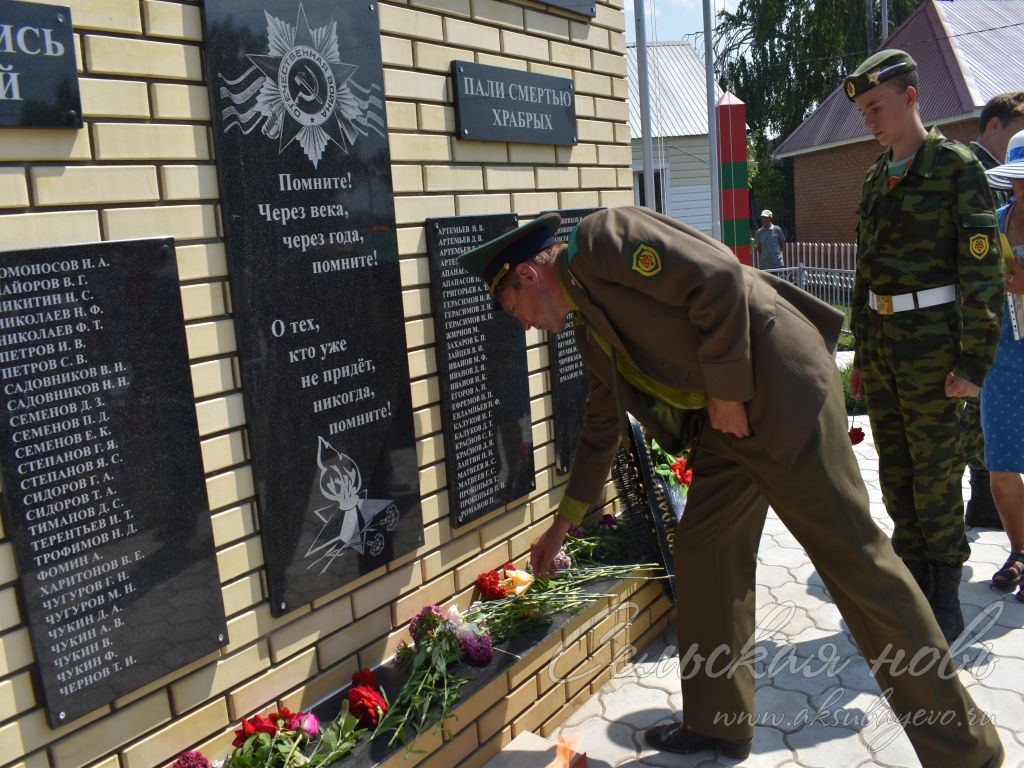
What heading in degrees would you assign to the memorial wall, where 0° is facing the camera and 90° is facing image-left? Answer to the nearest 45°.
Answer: approximately 315°

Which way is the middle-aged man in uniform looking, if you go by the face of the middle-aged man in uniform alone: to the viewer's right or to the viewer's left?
to the viewer's left

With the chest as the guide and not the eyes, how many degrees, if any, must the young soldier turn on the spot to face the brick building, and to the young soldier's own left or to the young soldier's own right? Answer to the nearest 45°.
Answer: approximately 135° to the young soldier's own right

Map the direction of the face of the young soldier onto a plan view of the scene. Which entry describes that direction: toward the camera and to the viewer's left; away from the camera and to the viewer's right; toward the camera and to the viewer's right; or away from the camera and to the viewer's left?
toward the camera and to the viewer's left

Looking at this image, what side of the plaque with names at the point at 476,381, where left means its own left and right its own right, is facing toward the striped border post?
left

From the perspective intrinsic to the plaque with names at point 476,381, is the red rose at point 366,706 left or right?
on its right

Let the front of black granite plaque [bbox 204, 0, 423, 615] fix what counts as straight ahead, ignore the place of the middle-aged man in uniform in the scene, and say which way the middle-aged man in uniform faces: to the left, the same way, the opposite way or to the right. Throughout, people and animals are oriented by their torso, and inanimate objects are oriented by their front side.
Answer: the opposite way

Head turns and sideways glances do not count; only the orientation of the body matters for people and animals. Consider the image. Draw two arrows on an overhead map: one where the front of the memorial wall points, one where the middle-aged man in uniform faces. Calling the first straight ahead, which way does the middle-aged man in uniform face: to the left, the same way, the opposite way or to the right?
the opposite way

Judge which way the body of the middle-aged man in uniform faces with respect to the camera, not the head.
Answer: to the viewer's left

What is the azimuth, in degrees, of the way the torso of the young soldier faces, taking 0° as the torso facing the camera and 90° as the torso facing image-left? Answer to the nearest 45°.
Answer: approximately 45°

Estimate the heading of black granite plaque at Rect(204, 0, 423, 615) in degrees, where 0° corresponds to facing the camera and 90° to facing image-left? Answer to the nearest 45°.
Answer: approximately 315°

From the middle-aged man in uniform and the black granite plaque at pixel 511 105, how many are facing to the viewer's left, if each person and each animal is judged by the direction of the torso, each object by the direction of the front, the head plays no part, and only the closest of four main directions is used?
1

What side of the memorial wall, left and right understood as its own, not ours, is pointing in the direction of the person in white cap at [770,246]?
left
